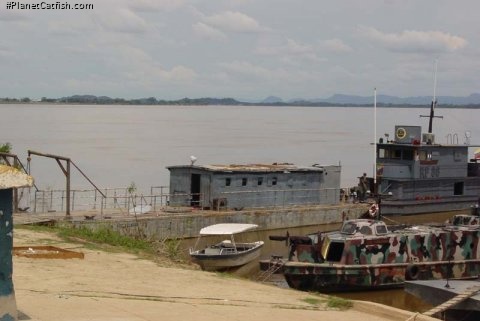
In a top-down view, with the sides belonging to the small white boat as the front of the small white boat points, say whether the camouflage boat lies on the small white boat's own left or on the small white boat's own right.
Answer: on the small white boat's own left

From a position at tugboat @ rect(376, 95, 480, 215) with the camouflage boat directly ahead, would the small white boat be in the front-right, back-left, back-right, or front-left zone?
front-right
